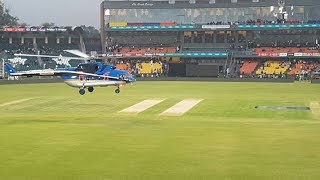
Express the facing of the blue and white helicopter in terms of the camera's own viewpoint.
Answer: facing to the right of the viewer
